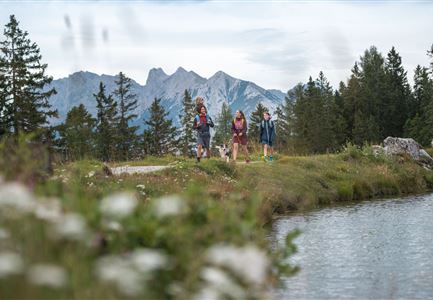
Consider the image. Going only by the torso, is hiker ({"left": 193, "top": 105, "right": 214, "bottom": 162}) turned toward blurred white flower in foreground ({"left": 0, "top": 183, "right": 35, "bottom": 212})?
yes

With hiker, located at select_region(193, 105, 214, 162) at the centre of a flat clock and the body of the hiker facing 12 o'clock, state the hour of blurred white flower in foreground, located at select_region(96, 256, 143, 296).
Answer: The blurred white flower in foreground is roughly at 12 o'clock from the hiker.

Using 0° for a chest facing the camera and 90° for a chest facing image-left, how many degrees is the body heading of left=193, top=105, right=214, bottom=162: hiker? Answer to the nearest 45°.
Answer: approximately 0°

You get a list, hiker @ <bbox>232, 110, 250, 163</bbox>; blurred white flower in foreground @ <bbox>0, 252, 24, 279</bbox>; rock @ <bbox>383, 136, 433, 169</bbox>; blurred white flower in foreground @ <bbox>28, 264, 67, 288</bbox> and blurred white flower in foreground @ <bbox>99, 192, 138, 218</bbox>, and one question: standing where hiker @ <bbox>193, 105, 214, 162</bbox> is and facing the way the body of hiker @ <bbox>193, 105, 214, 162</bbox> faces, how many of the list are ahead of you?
3

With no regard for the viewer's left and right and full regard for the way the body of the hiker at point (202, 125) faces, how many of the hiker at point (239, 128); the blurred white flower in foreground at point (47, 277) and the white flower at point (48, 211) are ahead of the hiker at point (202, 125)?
2

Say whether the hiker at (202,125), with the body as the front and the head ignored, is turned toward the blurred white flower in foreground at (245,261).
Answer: yes

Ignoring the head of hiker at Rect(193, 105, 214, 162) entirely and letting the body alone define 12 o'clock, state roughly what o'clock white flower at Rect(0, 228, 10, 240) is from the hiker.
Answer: The white flower is roughly at 12 o'clock from the hiker.

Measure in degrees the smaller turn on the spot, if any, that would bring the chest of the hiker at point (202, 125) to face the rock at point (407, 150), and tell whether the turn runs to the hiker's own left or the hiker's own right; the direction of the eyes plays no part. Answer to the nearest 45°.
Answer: approximately 135° to the hiker's own left

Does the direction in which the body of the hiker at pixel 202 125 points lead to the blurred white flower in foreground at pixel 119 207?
yes

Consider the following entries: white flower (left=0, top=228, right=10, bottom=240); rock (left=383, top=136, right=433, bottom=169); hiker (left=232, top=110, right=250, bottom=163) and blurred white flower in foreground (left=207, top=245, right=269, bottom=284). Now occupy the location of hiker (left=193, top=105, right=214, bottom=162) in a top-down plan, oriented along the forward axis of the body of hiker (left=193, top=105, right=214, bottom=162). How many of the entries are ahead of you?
2

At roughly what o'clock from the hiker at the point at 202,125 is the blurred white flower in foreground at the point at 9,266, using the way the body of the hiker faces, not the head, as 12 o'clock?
The blurred white flower in foreground is roughly at 12 o'clock from the hiker.
